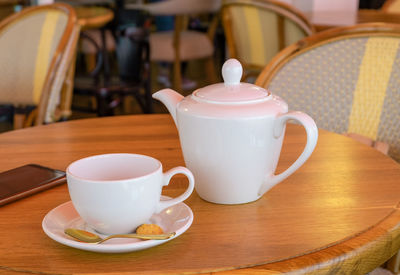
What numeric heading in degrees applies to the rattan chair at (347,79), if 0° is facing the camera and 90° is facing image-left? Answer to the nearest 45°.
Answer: approximately 45°

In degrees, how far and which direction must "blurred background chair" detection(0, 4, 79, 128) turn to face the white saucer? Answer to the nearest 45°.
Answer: approximately 45° to its left

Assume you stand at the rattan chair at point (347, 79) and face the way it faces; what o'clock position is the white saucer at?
The white saucer is roughly at 11 o'clock from the rattan chair.

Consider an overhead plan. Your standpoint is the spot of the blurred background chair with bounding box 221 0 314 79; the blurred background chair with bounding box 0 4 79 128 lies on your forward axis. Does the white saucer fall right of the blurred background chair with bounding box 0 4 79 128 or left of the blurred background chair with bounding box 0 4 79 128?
left

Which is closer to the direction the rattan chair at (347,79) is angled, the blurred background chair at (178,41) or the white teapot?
the white teapot
